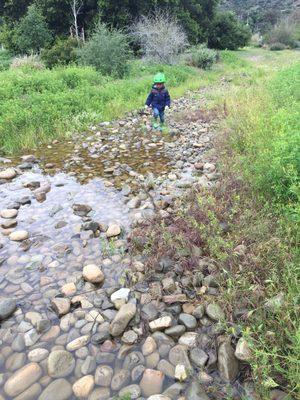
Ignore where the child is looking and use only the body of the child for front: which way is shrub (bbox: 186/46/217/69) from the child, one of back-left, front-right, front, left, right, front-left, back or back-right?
back

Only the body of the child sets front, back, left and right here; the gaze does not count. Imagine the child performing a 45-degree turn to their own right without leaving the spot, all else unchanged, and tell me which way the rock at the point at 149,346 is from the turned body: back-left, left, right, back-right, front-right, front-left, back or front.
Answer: front-left

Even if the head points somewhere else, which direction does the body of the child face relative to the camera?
toward the camera

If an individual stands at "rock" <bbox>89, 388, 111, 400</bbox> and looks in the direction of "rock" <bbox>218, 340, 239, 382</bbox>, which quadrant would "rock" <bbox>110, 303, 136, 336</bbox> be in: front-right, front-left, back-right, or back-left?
front-left

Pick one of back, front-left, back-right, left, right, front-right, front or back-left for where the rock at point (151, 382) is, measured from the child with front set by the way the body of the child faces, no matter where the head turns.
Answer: front

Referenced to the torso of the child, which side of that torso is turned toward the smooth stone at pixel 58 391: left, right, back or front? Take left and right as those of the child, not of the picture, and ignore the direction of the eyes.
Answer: front

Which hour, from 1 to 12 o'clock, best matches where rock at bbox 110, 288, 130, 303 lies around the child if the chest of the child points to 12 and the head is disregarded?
The rock is roughly at 12 o'clock from the child.

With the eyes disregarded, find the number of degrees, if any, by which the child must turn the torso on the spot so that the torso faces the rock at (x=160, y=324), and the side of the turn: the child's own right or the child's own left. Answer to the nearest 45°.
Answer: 0° — they already face it

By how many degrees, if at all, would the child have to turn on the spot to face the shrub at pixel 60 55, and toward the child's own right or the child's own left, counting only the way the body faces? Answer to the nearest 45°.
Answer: approximately 135° to the child's own right

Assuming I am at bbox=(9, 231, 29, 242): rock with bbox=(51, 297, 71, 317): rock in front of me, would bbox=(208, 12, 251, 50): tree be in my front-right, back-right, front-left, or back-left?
back-left

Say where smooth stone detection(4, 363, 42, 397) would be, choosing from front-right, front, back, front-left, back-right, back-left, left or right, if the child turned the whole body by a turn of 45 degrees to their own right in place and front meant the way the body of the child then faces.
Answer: front-left

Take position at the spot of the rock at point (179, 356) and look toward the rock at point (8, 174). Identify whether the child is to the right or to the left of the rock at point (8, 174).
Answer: right

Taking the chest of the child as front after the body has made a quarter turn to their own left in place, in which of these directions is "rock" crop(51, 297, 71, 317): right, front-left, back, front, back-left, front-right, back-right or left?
right

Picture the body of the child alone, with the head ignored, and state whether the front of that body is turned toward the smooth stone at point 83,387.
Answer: yes

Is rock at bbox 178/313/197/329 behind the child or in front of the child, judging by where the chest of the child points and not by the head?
in front

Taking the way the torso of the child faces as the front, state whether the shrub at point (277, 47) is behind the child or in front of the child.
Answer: behind

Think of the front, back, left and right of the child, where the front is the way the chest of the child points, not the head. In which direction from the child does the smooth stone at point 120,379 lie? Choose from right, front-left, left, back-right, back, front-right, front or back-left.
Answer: front

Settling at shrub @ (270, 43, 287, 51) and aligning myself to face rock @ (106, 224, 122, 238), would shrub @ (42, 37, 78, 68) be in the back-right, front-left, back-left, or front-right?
front-right

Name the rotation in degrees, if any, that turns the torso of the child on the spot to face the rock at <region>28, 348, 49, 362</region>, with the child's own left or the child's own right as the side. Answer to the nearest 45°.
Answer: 0° — they already face it
